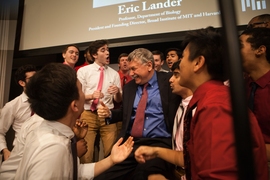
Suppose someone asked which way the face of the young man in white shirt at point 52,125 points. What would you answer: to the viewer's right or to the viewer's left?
to the viewer's right

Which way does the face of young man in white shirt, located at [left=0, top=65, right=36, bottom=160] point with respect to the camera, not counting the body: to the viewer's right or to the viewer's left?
to the viewer's right

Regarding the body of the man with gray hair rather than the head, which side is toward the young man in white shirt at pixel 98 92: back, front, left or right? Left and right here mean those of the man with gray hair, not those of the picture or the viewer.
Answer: right

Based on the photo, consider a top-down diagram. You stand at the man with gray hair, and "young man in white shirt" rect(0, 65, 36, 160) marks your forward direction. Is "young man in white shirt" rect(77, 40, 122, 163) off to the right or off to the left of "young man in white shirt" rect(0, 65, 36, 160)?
right

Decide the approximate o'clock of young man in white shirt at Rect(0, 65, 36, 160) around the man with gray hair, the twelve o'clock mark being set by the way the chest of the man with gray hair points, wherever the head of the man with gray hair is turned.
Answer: The young man in white shirt is roughly at 2 o'clock from the man with gray hair.

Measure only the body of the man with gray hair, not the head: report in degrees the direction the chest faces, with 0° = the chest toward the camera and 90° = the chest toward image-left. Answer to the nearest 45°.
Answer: approximately 45°

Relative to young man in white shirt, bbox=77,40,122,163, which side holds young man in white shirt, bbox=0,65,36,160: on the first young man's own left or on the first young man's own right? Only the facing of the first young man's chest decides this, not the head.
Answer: on the first young man's own right

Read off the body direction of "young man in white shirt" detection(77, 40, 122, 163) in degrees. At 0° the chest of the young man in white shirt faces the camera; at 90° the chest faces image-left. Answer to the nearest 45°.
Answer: approximately 315°

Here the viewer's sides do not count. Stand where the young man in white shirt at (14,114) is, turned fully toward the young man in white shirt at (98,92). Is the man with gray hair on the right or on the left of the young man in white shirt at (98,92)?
right

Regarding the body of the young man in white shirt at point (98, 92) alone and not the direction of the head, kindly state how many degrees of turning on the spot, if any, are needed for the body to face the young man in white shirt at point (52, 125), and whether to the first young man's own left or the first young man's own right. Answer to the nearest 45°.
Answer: approximately 45° to the first young man's own right

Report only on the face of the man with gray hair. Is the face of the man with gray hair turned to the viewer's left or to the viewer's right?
to the viewer's left
